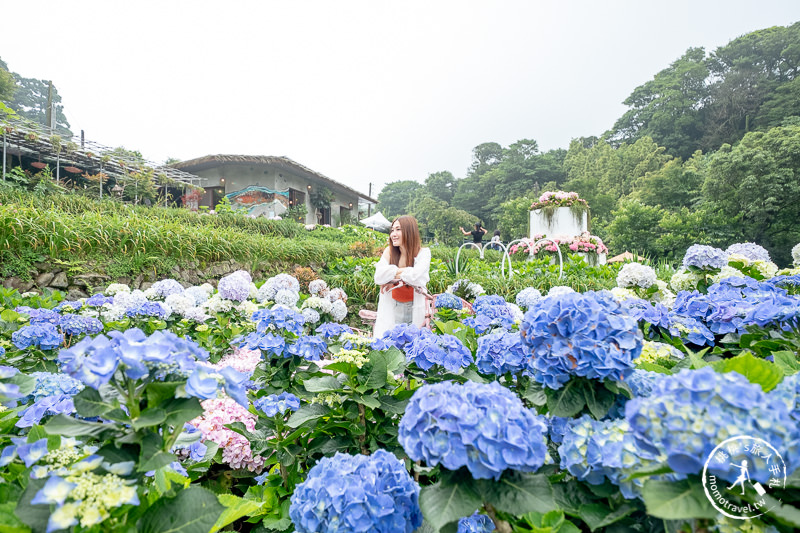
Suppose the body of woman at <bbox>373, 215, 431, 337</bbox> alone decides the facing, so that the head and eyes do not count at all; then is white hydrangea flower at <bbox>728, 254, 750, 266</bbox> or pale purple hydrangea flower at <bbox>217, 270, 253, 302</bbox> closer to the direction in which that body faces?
the pale purple hydrangea flower

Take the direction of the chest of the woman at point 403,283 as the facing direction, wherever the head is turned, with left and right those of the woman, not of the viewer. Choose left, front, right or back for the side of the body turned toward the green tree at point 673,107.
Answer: back

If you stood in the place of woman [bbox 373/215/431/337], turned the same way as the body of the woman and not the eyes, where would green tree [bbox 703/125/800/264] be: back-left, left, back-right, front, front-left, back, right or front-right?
back

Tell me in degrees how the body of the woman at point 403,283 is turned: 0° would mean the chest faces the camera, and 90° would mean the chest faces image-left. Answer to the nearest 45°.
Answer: approximately 45°

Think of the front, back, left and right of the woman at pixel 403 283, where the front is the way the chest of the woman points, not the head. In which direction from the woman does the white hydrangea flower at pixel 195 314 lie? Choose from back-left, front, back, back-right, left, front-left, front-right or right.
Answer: front-right

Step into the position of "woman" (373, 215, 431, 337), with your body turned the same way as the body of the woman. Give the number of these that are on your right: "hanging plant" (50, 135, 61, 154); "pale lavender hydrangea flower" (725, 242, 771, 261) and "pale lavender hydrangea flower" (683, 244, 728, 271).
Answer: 1

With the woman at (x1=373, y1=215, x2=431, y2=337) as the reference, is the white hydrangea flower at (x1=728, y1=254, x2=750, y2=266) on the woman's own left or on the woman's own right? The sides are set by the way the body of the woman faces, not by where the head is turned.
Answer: on the woman's own left

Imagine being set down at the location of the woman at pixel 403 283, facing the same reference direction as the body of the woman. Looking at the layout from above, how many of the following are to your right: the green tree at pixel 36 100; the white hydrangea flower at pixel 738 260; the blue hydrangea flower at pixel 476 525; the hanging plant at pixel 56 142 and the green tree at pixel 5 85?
3

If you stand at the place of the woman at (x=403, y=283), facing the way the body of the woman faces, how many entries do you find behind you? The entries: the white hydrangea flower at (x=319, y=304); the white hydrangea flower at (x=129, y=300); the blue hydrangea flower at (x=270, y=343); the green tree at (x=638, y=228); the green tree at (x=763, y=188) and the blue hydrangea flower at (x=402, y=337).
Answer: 2

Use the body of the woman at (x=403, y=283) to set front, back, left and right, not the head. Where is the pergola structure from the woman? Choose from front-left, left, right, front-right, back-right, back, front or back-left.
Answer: right

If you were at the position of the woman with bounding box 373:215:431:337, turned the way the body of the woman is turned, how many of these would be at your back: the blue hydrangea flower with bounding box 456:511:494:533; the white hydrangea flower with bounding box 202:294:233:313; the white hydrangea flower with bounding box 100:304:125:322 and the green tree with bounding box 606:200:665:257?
1

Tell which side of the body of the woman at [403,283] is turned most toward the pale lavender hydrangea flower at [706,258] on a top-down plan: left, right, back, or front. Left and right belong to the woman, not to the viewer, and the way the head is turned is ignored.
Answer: left

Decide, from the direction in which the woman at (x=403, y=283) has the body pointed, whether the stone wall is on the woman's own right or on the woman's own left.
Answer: on the woman's own right

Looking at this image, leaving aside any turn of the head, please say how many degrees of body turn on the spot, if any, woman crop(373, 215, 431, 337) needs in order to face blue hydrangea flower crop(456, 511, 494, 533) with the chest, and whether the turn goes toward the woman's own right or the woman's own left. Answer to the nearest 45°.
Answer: approximately 45° to the woman's own left

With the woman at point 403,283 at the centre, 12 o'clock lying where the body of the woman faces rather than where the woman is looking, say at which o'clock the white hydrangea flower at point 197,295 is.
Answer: The white hydrangea flower is roughly at 2 o'clock from the woman.

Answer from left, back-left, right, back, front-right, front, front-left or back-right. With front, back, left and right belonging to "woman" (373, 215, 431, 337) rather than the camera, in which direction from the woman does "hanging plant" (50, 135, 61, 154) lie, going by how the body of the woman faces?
right

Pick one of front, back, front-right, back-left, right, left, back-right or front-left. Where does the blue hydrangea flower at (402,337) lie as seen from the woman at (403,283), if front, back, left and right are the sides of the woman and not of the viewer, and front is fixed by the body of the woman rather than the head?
front-left

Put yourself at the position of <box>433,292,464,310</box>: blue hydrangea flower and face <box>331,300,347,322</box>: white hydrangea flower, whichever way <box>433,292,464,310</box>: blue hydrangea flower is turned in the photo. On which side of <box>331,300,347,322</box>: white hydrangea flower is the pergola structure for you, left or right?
right
